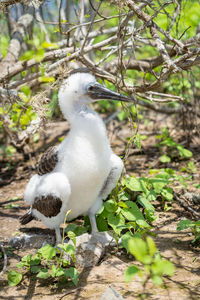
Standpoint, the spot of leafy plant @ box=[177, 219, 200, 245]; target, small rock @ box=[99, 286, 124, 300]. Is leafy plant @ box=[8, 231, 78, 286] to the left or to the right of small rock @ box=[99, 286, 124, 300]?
right

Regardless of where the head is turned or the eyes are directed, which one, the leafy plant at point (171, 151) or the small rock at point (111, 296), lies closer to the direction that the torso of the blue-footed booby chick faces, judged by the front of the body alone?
the small rock

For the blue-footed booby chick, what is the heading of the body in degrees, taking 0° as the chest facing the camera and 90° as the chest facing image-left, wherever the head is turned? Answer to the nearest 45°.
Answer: approximately 315°

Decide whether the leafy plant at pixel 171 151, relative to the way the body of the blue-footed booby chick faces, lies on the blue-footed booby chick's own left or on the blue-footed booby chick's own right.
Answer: on the blue-footed booby chick's own left
